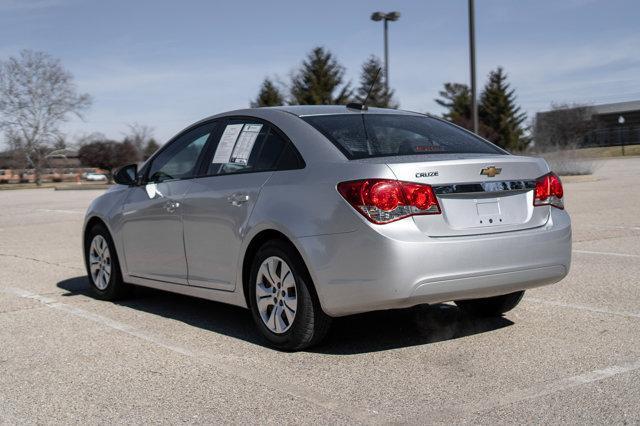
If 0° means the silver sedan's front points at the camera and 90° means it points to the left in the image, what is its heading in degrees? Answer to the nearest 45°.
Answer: approximately 135°
